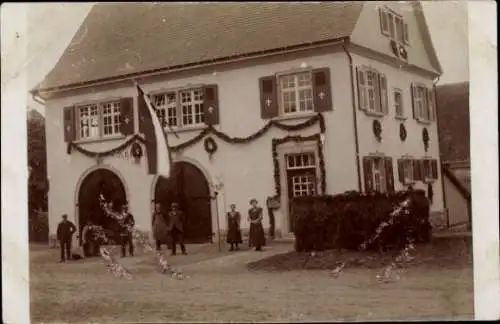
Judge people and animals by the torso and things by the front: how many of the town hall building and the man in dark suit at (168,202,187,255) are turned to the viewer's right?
0

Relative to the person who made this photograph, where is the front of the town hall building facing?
facing the viewer and to the left of the viewer

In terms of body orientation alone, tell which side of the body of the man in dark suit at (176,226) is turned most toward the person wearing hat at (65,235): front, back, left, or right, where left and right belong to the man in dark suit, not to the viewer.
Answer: right

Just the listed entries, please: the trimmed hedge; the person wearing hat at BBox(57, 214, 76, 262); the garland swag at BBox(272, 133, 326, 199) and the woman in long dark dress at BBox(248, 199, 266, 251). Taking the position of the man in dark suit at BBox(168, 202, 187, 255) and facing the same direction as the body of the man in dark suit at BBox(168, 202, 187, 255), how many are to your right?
1

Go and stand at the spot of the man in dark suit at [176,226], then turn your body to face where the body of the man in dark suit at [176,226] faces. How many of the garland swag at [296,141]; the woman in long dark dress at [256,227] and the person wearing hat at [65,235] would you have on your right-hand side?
1

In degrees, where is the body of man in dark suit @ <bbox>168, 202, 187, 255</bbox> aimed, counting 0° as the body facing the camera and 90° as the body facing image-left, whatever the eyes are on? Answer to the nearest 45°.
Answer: approximately 0°
